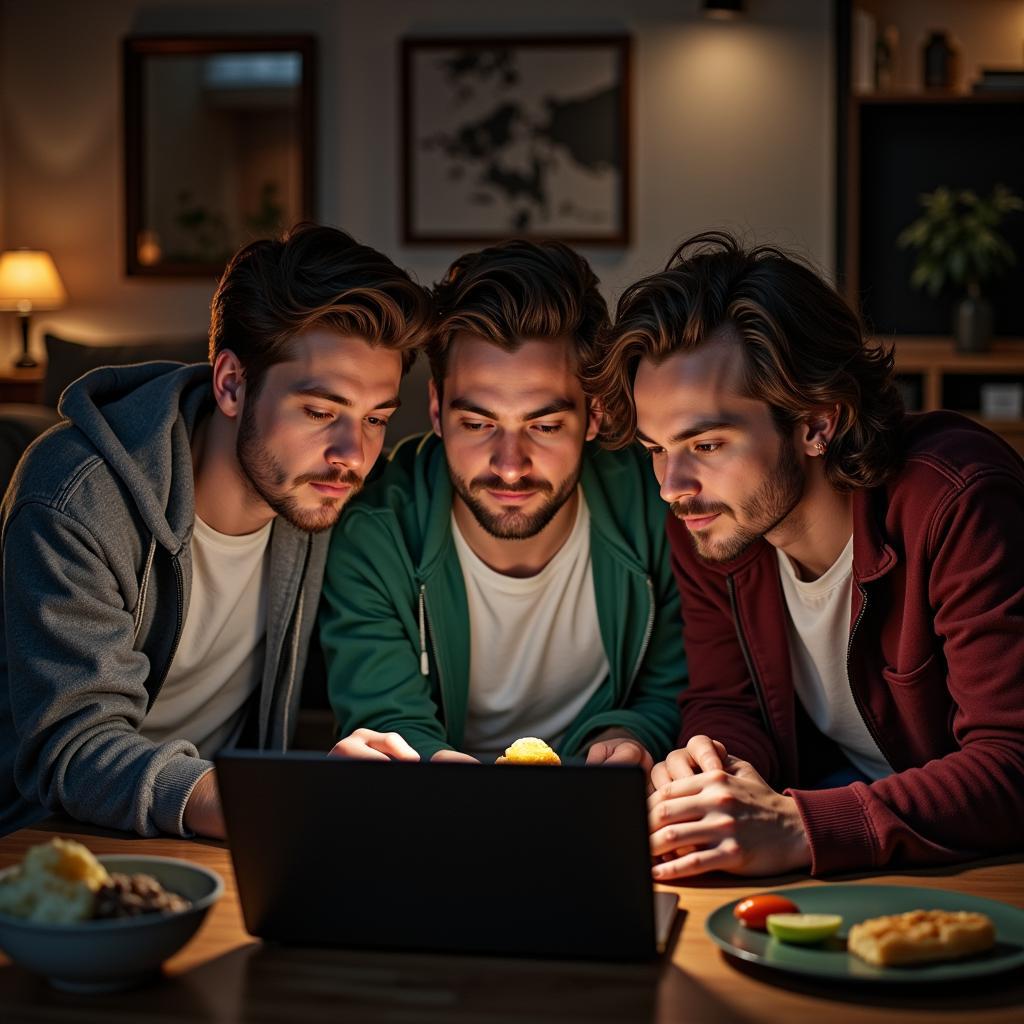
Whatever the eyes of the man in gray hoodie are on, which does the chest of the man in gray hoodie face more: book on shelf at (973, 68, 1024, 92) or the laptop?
the laptop

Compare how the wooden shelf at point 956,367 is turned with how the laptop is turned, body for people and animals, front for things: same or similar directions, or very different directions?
very different directions

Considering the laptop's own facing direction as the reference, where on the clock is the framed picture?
The framed picture is roughly at 12 o'clock from the laptop.

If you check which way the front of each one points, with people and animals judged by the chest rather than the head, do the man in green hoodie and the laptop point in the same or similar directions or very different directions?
very different directions

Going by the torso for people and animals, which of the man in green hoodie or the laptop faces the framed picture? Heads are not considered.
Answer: the laptop

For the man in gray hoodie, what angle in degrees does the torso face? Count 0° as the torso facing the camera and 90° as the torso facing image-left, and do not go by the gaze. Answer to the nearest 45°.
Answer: approximately 315°

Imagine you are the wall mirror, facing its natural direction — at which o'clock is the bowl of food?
The bowl of food is roughly at 12 o'clock from the wall mirror.

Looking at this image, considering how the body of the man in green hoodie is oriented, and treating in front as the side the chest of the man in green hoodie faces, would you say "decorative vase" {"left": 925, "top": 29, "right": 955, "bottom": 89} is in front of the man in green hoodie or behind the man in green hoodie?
behind

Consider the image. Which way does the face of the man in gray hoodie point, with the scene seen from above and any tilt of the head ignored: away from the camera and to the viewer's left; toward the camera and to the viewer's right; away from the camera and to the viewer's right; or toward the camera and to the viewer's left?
toward the camera and to the viewer's right

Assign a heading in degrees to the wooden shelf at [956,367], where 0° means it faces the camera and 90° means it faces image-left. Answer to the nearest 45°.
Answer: approximately 0°
